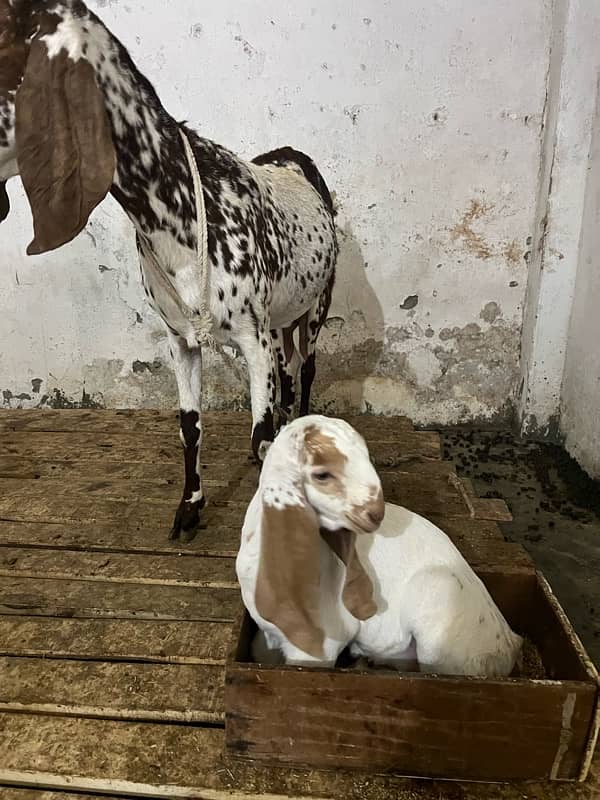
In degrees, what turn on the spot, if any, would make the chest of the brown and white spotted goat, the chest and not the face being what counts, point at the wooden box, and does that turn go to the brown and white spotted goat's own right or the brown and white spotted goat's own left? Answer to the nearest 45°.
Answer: approximately 45° to the brown and white spotted goat's own left

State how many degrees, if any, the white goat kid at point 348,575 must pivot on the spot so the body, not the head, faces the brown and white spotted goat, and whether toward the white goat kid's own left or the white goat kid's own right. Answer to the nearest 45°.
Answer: approximately 45° to the white goat kid's own right

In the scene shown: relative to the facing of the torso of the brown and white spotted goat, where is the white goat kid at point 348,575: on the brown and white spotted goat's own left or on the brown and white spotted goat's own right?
on the brown and white spotted goat's own left

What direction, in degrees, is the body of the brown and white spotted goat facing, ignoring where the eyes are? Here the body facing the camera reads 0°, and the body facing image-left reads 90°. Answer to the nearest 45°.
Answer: approximately 45°

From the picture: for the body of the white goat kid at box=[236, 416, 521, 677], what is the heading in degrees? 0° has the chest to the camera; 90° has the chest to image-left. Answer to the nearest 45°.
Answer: approximately 90°
